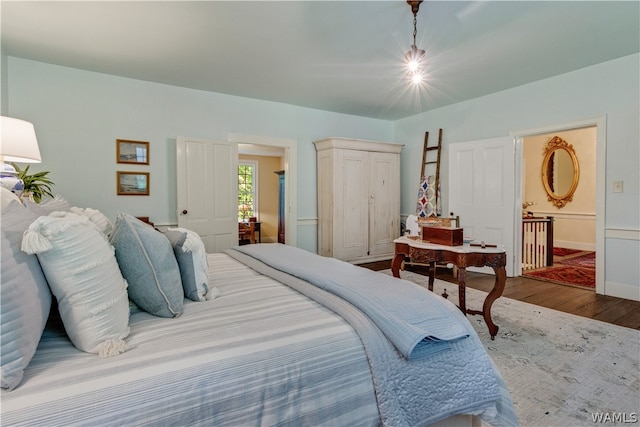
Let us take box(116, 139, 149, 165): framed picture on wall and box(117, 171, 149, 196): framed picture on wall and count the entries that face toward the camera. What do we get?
2

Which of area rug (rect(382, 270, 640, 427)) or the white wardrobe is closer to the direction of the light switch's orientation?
the area rug

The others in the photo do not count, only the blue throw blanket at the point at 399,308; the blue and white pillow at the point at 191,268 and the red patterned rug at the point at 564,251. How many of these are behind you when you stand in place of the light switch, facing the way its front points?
1

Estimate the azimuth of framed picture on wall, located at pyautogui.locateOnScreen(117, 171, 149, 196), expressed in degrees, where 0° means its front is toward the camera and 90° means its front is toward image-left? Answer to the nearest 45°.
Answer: approximately 0°

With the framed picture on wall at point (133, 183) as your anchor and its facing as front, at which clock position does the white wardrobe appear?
The white wardrobe is roughly at 9 o'clock from the framed picture on wall.

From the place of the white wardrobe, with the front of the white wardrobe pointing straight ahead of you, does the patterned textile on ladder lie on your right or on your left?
on your left

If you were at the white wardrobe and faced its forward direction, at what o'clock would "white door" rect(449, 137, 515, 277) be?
The white door is roughly at 11 o'clock from the white wardrobe.

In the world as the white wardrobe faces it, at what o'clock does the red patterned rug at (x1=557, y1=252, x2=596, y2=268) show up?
The red patterned rug is roughly at 10 o'clock from the white wardrobe.

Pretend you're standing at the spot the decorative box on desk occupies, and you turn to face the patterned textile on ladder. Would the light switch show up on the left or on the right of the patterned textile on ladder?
right

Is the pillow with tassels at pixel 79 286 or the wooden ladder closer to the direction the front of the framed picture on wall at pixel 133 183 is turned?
the pillow with tassels

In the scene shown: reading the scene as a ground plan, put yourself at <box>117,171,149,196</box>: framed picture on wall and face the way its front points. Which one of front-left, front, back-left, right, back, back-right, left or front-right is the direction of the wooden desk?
front-left

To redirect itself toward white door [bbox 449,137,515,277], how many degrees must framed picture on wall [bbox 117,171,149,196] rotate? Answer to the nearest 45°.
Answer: approximately 90° to its left

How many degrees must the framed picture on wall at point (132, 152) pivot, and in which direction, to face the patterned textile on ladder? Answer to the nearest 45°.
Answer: approximately 90° to its left
